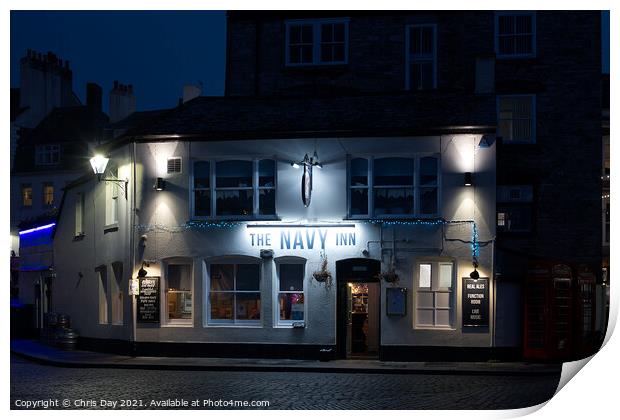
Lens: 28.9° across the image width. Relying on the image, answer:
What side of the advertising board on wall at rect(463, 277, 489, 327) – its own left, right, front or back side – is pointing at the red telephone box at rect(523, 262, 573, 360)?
left

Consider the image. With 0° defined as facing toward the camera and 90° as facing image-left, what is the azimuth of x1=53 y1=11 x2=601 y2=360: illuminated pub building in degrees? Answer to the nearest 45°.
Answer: approximately 0°

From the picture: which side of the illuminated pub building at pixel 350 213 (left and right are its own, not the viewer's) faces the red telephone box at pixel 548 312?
left

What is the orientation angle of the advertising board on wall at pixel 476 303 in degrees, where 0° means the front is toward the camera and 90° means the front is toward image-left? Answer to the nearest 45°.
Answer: approximately 0°
